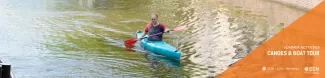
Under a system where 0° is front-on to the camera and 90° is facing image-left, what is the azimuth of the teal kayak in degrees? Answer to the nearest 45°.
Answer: approximately 315°
